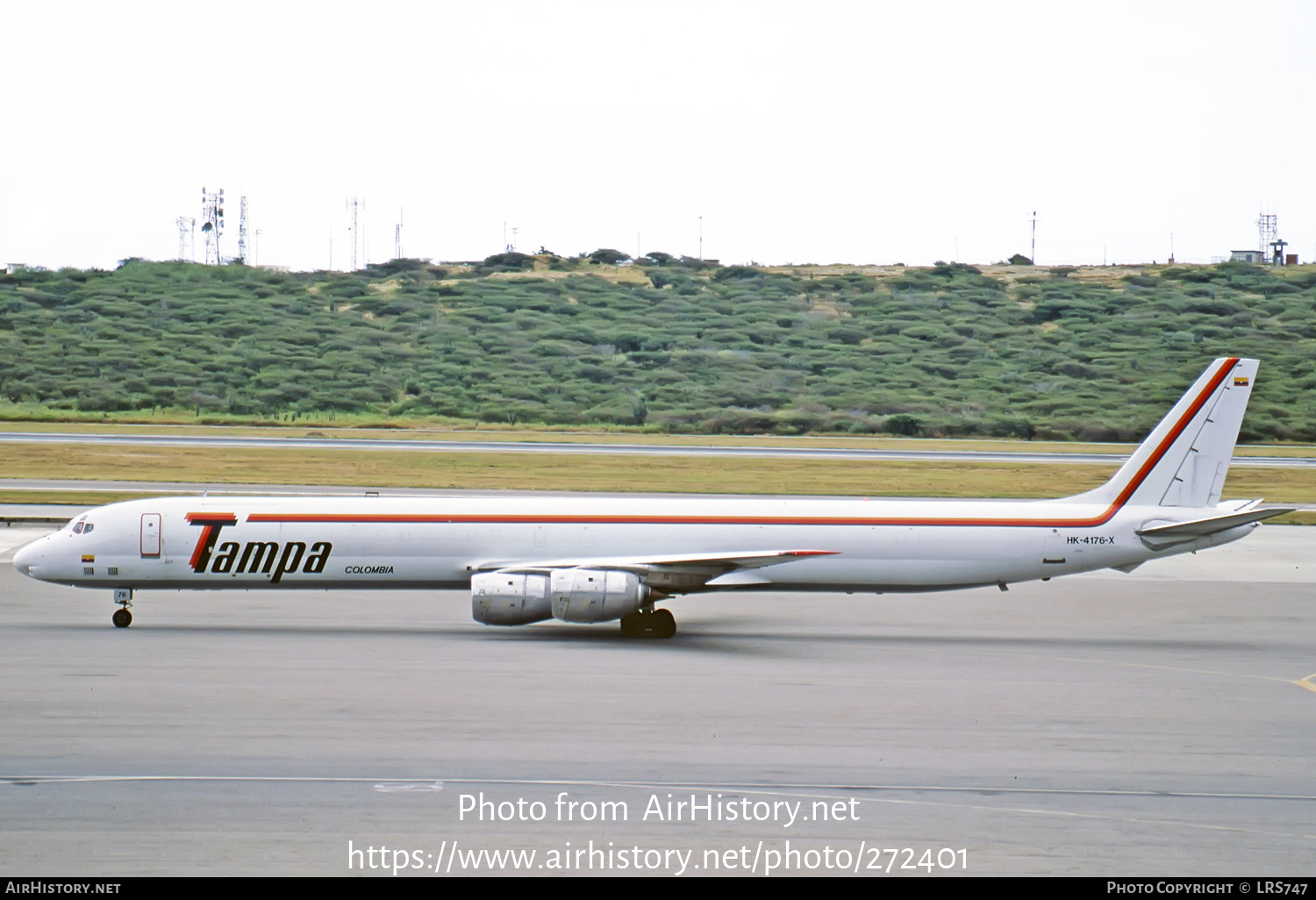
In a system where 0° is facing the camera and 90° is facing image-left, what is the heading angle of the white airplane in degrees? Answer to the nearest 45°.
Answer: approximately 90°
